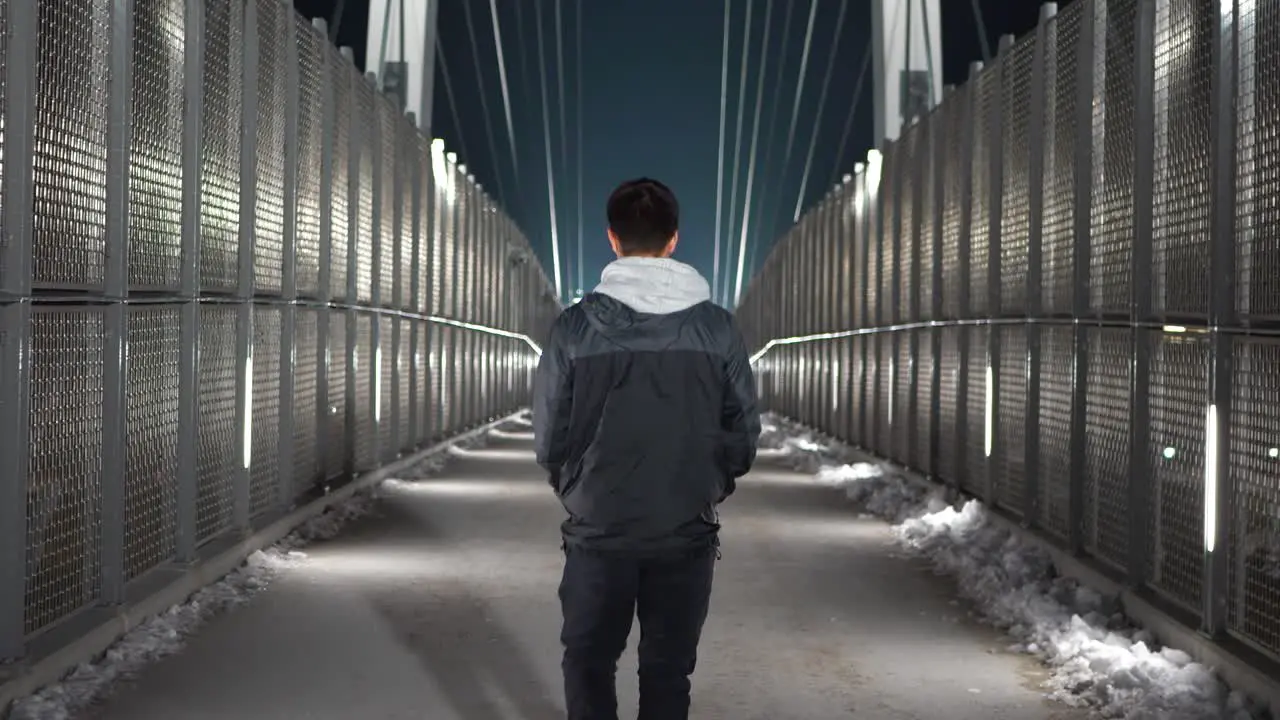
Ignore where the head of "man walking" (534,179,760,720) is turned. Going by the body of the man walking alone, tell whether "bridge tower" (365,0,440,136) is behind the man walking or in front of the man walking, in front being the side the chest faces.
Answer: in front

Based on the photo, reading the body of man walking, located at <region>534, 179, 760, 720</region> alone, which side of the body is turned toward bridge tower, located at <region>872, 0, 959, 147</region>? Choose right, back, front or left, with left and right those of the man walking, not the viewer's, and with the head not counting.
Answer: front

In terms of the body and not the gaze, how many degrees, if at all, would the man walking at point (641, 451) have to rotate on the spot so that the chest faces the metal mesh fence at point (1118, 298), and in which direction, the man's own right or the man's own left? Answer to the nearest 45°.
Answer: approximately 45° to the man's own right

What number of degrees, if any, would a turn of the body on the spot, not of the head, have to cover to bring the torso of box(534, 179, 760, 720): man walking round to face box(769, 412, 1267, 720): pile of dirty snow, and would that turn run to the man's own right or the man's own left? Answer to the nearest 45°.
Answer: approximately 45° to the man's own right

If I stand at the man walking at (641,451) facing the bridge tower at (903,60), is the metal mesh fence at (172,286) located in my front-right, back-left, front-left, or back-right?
front-left

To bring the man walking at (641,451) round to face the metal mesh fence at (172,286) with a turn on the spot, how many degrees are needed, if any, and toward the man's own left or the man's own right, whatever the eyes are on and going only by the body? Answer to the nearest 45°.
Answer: approximately 45° to the man's own left

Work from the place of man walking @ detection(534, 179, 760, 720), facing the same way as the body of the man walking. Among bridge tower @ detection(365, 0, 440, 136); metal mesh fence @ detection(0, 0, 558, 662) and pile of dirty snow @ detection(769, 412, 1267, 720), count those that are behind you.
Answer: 0

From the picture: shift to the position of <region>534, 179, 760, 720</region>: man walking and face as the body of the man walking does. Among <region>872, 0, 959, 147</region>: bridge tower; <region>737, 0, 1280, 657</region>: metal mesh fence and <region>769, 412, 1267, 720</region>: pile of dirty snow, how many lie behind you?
0

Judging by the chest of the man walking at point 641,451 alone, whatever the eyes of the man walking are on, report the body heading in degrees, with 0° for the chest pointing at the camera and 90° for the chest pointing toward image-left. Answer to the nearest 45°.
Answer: approximately 180°

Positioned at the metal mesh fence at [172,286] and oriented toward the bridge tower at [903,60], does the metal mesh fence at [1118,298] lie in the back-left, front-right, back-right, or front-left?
front-right

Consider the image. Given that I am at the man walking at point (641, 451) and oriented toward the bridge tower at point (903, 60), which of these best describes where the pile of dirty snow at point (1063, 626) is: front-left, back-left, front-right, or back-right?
front-right
